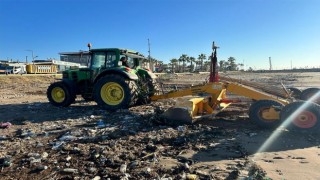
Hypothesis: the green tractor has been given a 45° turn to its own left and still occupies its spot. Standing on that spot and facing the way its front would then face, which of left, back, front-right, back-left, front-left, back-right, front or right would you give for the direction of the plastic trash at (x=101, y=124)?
left

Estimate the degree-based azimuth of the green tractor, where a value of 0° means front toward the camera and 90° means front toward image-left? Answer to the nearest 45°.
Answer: approximately 135°
